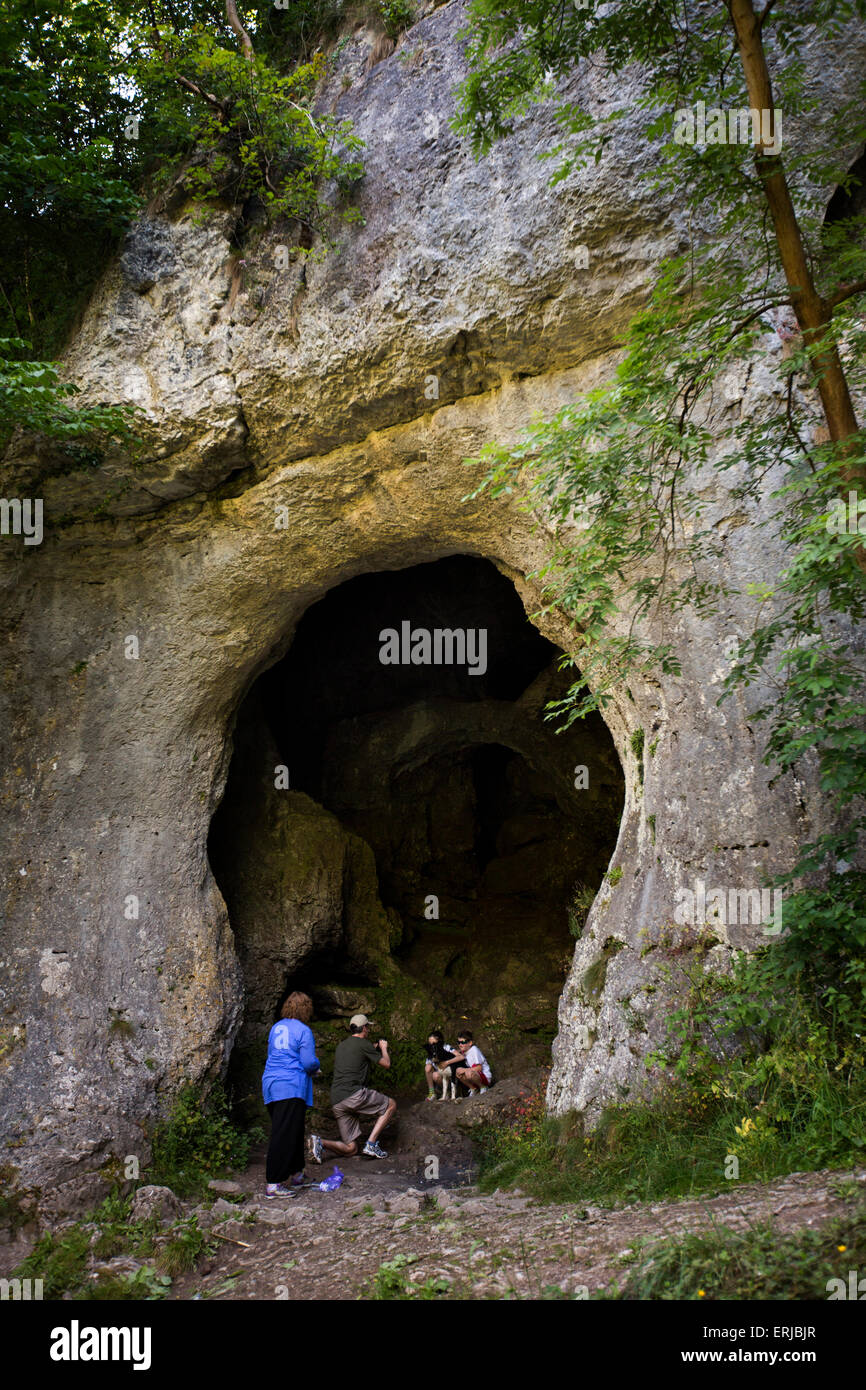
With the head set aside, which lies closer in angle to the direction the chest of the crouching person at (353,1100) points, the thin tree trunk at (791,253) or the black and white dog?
the black and white dog

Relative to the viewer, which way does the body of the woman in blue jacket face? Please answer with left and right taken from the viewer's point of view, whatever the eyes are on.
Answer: facing away from the viewer and to the right of the viewer

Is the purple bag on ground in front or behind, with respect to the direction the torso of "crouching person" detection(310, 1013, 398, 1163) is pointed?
behind

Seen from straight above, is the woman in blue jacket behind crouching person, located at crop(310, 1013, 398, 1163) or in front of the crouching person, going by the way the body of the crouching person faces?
behind

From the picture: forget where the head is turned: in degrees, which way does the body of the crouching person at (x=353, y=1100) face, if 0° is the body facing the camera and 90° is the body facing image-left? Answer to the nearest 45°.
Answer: approximately 225°

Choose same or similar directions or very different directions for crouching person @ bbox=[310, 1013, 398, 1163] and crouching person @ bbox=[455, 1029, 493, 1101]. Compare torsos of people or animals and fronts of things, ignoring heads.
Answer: very different directions

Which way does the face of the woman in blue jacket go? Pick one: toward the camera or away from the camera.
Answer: away from the camera

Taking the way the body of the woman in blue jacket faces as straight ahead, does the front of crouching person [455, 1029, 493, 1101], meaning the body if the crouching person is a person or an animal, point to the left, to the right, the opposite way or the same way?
the opposite way

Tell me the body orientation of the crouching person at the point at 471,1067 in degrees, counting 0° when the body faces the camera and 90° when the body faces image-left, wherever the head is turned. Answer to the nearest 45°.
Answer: approximately 45°
